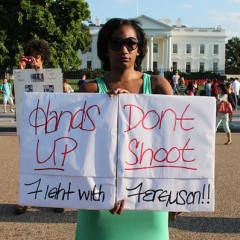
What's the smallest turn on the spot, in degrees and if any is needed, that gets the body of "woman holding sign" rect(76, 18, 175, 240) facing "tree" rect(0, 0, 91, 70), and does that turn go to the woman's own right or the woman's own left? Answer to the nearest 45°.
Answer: approximately 180°

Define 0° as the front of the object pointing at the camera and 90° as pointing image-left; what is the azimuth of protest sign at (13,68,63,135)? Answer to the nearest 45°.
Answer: approximately 0°

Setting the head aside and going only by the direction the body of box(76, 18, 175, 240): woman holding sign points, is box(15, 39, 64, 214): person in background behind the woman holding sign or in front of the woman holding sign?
behind

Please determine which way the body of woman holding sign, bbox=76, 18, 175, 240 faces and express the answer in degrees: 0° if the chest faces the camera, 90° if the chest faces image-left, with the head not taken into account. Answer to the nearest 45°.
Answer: approximately 0°

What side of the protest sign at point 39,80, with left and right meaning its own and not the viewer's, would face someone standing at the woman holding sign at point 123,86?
front

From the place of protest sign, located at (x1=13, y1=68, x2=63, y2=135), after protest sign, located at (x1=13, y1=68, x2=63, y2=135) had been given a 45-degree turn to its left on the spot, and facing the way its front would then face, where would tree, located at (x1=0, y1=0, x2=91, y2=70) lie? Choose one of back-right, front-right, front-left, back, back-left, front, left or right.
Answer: back-left

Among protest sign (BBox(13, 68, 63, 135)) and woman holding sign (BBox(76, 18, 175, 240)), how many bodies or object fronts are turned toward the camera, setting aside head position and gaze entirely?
2
